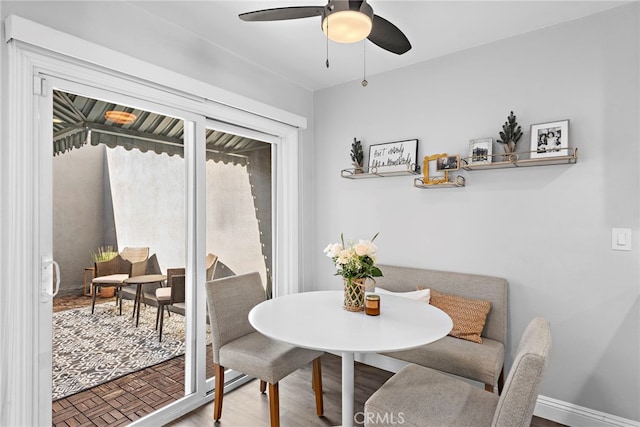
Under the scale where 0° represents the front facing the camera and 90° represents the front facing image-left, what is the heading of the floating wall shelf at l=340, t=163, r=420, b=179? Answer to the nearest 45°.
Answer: approximately 45°

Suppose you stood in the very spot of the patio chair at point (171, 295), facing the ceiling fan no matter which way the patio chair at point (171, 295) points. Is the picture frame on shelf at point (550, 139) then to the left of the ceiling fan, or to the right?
left

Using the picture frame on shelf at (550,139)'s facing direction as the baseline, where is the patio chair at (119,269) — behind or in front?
in front

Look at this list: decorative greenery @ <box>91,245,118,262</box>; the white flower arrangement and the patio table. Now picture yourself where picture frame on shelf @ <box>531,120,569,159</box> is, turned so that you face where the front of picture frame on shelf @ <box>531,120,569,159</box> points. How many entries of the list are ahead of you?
1

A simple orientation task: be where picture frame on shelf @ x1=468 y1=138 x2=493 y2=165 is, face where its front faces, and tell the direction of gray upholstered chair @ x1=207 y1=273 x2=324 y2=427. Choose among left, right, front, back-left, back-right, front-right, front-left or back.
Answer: front-right

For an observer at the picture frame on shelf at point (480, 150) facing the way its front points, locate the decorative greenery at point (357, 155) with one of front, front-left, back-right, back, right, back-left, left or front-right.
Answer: right
